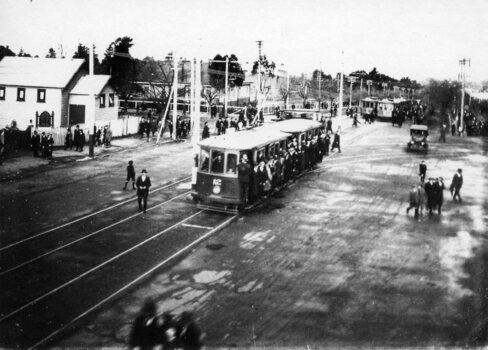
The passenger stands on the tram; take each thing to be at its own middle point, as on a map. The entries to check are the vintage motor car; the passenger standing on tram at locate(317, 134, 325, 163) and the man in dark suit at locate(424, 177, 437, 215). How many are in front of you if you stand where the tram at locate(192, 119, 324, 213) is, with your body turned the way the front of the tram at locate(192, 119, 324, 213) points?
0

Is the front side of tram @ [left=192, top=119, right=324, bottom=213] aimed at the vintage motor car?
no

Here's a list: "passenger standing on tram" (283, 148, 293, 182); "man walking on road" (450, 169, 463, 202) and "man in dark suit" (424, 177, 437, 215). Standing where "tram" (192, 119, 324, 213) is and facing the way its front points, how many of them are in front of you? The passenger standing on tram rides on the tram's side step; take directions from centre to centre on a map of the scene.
0

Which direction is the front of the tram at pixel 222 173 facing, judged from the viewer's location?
facing the viewer and to the left of the viewer

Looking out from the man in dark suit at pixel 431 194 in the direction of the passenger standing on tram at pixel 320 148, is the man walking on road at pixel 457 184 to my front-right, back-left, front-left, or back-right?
front-right

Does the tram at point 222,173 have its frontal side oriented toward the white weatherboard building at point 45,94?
no

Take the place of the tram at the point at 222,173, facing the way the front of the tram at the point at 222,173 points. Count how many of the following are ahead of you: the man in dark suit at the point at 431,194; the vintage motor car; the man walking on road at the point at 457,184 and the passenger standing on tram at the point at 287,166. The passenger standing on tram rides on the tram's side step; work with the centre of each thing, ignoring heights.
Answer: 0
